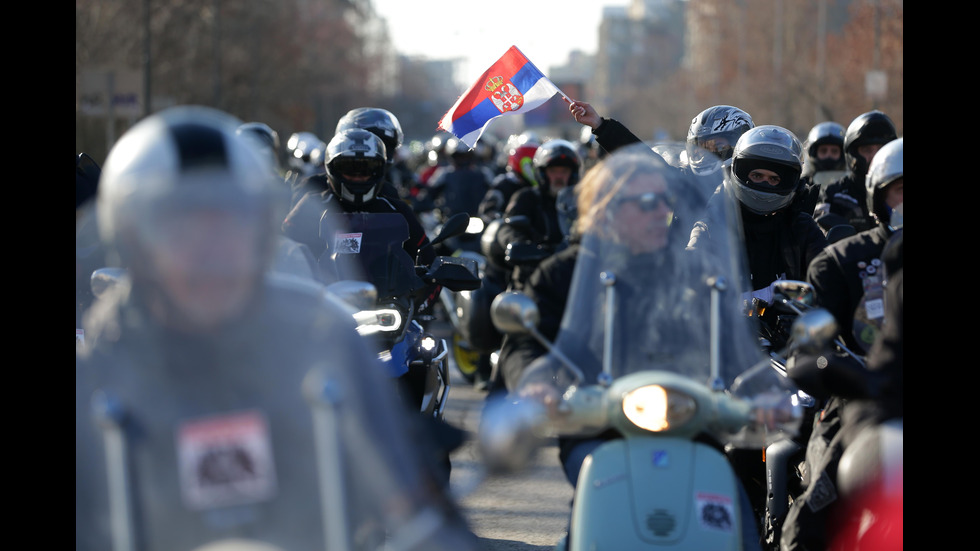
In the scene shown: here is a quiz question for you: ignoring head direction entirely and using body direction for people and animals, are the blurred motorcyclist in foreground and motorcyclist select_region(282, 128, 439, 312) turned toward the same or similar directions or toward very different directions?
same or similar directions

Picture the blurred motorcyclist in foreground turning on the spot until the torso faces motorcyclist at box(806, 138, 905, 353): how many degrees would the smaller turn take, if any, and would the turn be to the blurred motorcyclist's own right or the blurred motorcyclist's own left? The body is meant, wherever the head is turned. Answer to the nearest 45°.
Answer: approximately 135° to the blurred motorcyclist's own left

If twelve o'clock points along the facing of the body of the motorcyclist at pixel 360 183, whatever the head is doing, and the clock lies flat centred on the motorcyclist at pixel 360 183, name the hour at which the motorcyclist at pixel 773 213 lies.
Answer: the motorcyclist at pixel 773 213 is roughly at 10 o'clock from the motorcyclist at pixel 360 183.

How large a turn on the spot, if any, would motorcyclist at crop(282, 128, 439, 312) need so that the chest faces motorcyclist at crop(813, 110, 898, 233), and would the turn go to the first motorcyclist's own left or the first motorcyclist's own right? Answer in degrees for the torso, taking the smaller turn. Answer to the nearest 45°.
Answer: approximately 135° to the first motorcyclist's own left

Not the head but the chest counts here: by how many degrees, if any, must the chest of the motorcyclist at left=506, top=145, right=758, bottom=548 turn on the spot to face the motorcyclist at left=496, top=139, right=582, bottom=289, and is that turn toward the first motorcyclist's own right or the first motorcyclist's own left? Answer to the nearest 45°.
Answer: approximately 180°

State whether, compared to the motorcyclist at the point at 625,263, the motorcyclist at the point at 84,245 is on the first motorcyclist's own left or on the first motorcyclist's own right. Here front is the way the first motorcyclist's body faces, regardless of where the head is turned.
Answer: on the first motorcyclist's own right

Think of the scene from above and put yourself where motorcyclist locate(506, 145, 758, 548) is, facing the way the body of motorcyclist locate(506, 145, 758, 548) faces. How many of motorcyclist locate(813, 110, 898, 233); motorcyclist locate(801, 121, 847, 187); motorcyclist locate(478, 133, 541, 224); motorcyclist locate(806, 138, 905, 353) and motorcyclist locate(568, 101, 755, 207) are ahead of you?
0

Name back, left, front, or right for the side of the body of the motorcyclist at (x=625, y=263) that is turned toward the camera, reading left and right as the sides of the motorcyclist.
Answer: front

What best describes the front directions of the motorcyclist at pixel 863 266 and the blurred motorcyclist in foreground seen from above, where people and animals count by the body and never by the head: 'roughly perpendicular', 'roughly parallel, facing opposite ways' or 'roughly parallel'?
roughly parallel

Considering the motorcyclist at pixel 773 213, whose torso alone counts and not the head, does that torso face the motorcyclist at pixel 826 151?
no

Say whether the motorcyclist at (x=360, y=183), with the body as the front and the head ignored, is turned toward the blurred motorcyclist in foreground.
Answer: yes

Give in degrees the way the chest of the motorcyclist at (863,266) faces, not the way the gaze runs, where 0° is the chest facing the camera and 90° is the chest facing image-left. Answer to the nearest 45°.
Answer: approximately 315°

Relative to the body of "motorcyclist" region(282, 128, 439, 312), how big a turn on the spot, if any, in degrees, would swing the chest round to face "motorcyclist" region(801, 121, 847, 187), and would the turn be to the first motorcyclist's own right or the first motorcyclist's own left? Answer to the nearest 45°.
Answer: approximately 135° to the first motorcyclist's own left

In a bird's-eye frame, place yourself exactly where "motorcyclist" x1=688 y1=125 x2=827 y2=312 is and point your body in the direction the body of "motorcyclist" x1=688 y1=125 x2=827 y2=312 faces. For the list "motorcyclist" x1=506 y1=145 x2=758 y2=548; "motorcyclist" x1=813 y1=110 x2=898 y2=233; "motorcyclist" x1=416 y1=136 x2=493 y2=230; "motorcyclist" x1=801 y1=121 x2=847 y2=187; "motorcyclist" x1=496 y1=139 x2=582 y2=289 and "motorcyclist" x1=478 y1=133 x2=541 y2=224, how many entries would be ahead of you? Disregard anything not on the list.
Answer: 1

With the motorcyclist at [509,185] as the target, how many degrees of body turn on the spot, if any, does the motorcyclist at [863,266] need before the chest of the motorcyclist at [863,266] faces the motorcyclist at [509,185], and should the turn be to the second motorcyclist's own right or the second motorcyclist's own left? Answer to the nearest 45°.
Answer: approximately 180°

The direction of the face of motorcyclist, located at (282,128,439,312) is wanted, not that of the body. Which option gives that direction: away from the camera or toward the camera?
toward the camera

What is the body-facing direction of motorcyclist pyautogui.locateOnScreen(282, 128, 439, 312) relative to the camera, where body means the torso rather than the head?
toward the camera
